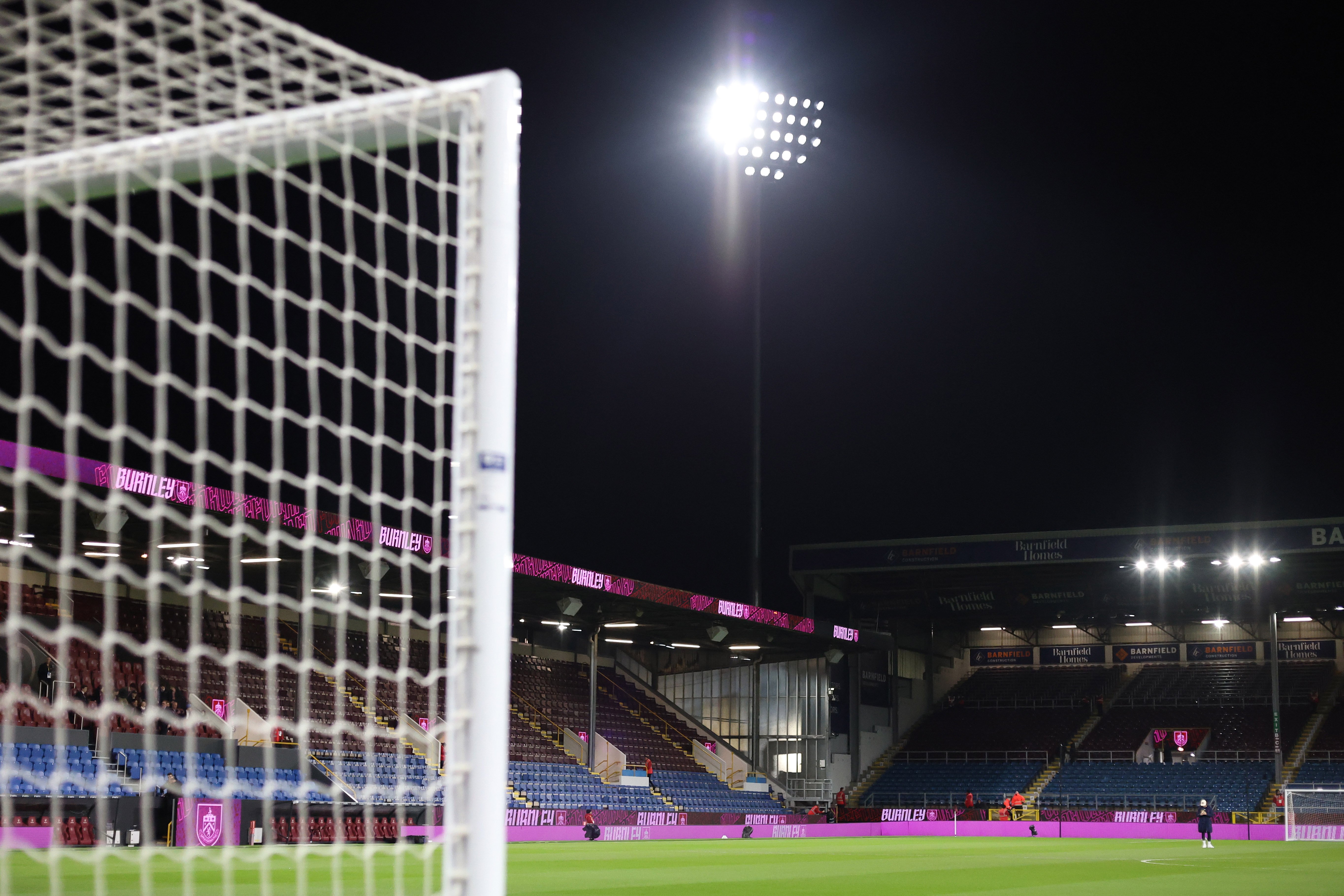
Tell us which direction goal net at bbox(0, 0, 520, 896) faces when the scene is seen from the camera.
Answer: facing away from the viewer and to the right of the viewer

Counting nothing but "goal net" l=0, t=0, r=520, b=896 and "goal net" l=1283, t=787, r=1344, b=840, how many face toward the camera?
1

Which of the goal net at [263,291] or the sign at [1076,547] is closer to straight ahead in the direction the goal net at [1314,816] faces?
the goal net

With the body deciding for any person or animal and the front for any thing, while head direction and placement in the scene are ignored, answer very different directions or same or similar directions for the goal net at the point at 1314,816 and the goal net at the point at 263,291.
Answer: very different directions

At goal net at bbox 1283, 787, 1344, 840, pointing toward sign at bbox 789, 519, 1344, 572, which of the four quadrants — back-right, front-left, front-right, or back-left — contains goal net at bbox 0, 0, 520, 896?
back-left

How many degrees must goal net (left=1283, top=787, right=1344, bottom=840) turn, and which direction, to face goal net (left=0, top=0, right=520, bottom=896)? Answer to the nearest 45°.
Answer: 0° — it already faces it

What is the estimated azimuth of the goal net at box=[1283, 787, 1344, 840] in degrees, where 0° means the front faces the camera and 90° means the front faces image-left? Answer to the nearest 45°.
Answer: approximately 0°

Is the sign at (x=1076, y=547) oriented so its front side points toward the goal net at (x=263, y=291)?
yes

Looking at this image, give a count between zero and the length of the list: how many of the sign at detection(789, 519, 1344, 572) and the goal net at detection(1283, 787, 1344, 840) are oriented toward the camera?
2
